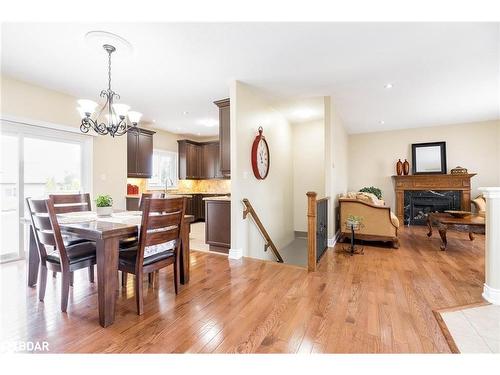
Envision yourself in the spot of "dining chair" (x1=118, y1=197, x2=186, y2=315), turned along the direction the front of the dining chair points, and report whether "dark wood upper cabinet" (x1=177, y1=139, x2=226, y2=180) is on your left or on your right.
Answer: on your right

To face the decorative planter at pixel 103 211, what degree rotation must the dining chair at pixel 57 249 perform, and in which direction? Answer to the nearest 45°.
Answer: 0° — it already faces it

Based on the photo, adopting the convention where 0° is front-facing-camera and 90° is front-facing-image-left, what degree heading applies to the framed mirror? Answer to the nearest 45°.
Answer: approximately 0°

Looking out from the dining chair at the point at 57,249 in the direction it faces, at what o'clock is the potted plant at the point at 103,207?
The potted plant is roughly at 12 o'clock from the dining chair.

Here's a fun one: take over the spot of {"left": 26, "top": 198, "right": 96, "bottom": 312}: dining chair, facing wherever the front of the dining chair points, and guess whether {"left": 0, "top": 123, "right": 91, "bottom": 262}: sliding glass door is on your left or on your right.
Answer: on your left

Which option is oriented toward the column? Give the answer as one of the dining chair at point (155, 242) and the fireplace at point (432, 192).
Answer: the fireplace

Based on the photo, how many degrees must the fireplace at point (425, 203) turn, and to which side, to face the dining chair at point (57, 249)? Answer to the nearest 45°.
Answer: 0° — it already faces it

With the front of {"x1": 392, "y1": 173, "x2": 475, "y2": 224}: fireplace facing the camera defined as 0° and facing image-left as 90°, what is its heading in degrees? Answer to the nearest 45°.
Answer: approximately 0°

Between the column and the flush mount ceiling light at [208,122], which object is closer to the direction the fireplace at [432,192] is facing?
the column

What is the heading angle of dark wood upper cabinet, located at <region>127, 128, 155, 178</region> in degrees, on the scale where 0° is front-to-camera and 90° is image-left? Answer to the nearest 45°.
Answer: approximately 315°

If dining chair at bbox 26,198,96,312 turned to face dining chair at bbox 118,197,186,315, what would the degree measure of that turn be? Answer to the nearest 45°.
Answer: approximately 90° to its right
